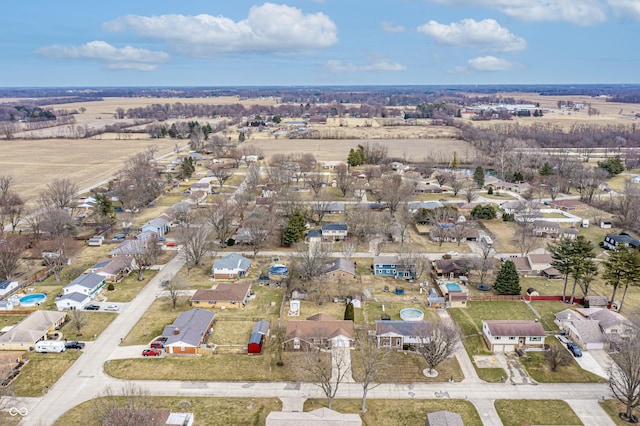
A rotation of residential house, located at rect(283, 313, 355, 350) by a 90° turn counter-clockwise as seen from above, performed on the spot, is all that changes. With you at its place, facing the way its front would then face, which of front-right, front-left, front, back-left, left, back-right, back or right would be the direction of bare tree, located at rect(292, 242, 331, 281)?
left

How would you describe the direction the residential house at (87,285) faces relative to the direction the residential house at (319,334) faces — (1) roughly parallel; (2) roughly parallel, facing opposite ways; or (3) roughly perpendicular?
roughly perpendicular

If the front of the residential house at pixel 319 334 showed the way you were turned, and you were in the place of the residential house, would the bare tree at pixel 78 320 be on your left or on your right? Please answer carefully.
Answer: on your right

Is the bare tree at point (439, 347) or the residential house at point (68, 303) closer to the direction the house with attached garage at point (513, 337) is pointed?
the bare tree

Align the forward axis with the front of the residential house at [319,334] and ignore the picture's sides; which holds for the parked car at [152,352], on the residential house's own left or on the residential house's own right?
on the residential house's own right

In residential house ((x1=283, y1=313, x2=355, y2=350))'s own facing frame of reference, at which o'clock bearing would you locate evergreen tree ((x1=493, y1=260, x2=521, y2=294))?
The evergreen tree is roughly at 8 o'clock from the residential house.

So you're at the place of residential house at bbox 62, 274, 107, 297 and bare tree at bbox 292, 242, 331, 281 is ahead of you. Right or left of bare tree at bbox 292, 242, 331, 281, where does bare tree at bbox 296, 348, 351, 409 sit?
right

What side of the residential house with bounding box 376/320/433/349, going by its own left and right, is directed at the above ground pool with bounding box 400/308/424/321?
back

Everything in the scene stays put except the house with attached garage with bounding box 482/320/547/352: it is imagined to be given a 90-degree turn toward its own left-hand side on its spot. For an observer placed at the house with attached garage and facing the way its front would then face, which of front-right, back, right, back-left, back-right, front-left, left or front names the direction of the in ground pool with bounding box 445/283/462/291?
back-left

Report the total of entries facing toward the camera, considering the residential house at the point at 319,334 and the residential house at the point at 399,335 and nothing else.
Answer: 2

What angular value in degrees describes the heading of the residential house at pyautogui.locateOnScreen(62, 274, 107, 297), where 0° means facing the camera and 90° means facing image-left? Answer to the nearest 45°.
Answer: approximately 315°

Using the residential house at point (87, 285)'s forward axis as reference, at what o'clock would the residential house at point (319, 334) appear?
the residential house at point (319, 334) is roughly at 12 o'clock from the residential house at point (87, 285).

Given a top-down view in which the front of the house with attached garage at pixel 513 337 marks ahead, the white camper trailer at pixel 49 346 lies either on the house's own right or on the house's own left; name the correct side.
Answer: on the house's own right

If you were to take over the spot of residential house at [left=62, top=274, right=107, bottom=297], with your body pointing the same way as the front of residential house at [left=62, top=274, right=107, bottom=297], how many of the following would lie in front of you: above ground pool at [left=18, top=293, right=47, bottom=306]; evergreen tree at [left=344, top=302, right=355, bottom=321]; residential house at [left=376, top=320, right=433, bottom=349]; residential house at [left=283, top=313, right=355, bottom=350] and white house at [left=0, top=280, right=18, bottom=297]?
3
